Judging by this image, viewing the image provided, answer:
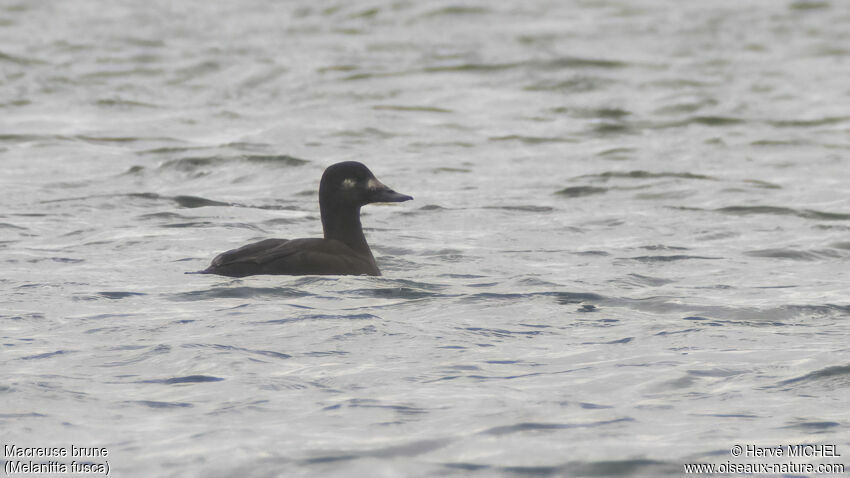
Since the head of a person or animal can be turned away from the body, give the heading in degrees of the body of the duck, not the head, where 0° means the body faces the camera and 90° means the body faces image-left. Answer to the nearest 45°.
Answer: approximately 270°
